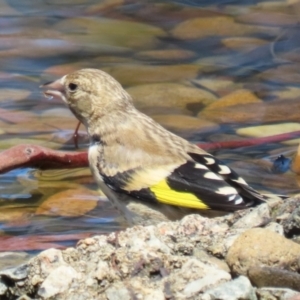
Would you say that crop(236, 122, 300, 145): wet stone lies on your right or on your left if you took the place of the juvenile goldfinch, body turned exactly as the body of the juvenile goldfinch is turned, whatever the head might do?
on your right

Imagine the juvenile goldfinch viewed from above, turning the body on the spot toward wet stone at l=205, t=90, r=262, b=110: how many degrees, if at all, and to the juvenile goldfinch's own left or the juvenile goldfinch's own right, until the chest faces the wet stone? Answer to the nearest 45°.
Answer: approximately 90° to the juvenile goldfinch's own right

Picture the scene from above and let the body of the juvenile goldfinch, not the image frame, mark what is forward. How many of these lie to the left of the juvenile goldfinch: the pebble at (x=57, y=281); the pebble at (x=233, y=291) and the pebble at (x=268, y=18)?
2

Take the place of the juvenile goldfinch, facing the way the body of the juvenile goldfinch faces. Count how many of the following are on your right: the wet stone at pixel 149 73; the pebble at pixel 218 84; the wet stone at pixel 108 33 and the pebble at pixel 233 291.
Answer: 3

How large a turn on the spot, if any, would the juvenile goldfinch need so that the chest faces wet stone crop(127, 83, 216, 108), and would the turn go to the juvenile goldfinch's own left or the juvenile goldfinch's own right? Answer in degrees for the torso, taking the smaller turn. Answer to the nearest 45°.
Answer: approximately 90° to the juvenile goldfinch's own right

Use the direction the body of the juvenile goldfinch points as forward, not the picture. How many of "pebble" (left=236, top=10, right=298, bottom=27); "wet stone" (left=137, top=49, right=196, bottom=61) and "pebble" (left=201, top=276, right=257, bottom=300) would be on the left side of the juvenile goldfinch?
1

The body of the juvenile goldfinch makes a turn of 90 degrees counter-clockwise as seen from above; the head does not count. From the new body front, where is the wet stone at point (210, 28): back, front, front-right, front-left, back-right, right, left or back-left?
back

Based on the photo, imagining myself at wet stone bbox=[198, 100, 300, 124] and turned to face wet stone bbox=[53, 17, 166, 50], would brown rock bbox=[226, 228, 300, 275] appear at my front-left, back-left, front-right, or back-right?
back-left

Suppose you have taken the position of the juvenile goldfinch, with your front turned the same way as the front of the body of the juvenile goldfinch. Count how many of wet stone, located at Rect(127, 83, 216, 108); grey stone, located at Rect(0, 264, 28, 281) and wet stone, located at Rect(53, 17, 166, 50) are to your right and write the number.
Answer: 2

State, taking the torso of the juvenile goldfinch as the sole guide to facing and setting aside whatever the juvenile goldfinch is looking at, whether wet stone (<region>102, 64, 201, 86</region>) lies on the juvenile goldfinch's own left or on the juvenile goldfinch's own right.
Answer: on the juvenile goldfinch's own right

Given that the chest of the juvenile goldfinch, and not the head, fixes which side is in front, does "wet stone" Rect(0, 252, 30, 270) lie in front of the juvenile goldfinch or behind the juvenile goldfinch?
in front

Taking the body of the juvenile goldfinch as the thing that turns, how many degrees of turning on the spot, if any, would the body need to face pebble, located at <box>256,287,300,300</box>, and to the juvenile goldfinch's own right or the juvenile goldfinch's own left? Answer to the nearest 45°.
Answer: approximately 90° to the juvenile goldfinch's own left

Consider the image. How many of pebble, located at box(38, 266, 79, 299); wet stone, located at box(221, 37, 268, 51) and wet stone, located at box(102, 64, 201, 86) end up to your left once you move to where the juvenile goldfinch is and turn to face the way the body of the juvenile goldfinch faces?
1

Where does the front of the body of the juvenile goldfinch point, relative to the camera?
to the viewer's left

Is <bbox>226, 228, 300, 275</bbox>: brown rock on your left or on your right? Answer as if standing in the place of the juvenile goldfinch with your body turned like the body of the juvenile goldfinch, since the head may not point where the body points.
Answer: on your left
